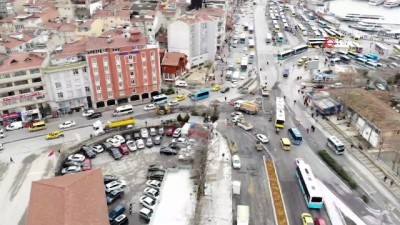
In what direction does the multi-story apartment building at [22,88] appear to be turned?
toward the camera

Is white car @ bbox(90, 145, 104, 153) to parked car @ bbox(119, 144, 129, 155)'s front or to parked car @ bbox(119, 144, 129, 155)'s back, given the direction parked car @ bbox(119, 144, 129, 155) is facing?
to the back

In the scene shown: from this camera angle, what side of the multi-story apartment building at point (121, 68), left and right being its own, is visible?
front

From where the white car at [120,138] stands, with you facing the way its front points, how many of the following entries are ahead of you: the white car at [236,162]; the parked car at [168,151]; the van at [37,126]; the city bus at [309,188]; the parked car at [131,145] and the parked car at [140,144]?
5

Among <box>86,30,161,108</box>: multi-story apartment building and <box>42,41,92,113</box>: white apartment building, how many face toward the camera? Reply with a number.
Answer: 2

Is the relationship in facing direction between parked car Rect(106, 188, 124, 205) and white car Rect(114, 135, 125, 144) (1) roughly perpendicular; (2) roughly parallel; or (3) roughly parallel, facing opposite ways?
roughly perpendicular

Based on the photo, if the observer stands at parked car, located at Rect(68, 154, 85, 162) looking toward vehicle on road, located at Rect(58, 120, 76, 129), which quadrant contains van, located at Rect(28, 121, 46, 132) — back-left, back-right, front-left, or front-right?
front-left

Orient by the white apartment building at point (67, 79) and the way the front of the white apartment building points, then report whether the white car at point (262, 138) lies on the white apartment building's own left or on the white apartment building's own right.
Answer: on the white apartment building's own left

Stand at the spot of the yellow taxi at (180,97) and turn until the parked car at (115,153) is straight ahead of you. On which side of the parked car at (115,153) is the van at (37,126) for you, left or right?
right

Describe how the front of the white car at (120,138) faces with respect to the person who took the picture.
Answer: facing the viewer and to the right of the viewer

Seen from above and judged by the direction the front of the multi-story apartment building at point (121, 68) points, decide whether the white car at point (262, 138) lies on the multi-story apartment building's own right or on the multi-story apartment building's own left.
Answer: on the multi-story apartment building's own left

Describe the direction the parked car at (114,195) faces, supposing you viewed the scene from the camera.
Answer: facing the viewer and to the left of the viewer
